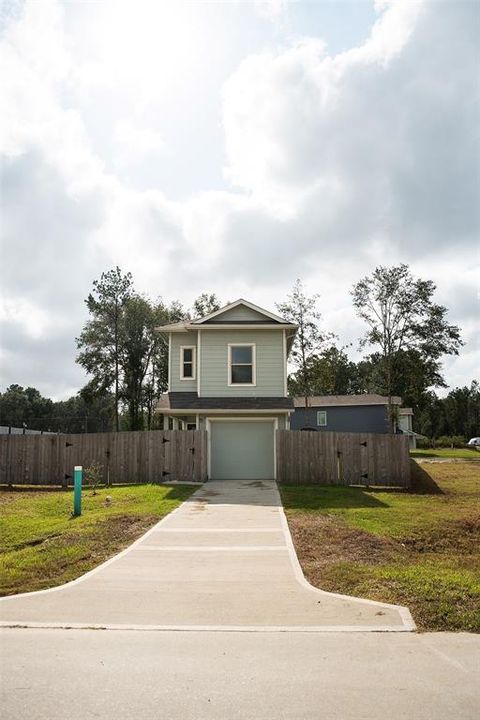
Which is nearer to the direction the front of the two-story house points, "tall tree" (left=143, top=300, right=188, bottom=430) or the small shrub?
the small shrub

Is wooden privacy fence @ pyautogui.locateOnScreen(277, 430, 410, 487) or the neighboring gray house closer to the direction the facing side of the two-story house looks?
the wooden privacy fence

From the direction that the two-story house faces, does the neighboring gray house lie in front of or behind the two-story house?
behind

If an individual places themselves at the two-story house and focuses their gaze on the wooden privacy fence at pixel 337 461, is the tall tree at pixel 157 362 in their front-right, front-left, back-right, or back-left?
back-left

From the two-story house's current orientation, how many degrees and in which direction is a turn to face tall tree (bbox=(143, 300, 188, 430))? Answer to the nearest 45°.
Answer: approximately 180°

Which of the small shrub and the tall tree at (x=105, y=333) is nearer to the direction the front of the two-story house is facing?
the small shrub

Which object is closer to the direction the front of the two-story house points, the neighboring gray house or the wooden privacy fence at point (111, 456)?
the wooden privacy fence

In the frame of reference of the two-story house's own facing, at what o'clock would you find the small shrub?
The small shrub is roughly at 2 o'clock from the two-story house.

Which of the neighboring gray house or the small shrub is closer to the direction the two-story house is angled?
the small shrub

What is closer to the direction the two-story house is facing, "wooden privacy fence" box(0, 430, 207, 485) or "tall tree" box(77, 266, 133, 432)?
the wooden privacy fence

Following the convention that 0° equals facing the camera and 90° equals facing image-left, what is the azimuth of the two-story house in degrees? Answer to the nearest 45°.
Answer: approximately 0°
